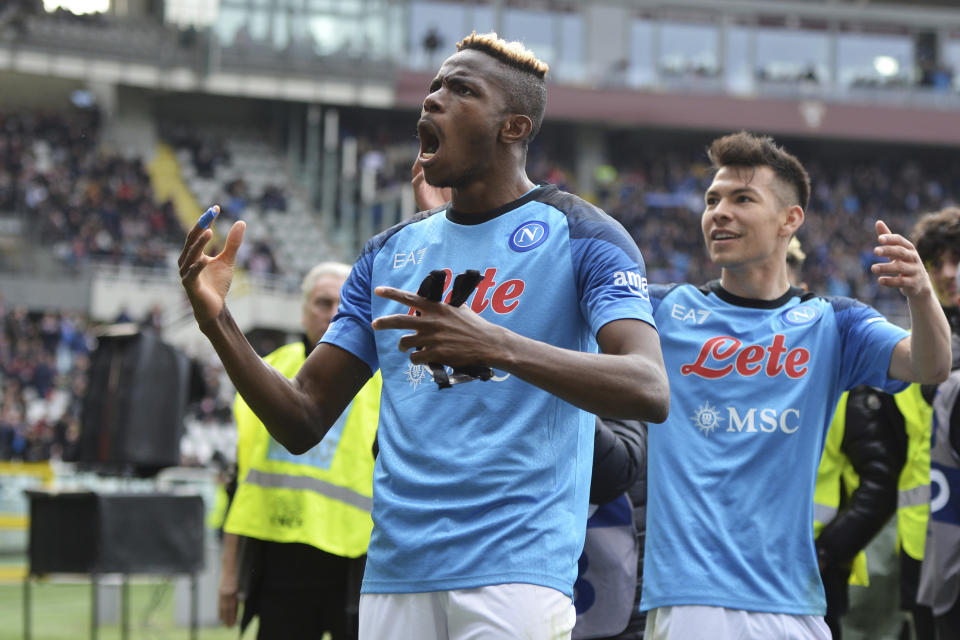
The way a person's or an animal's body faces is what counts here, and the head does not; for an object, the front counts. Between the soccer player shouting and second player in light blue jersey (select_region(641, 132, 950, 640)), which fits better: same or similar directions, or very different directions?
same or similar directions

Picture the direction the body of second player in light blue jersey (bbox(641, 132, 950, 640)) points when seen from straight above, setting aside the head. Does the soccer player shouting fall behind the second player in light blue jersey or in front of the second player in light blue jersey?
in front

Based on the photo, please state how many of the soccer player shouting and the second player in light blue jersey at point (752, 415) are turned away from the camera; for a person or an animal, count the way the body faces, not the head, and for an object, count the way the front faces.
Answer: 0

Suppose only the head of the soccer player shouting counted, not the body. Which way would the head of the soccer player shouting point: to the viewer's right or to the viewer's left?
to the viewer's left

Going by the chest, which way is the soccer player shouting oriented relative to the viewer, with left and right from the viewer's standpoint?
facing the viewer and to the left of the viewer

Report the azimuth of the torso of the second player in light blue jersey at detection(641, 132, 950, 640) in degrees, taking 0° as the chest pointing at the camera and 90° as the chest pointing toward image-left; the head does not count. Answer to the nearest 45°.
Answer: approximately 0°

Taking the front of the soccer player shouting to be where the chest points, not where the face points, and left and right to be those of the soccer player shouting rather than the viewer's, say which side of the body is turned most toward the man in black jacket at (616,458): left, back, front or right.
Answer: back

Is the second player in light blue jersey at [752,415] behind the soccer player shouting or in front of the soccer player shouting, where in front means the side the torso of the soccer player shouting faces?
behind

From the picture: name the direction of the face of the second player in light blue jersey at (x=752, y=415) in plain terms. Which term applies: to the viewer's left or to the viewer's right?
to the viewer's left
